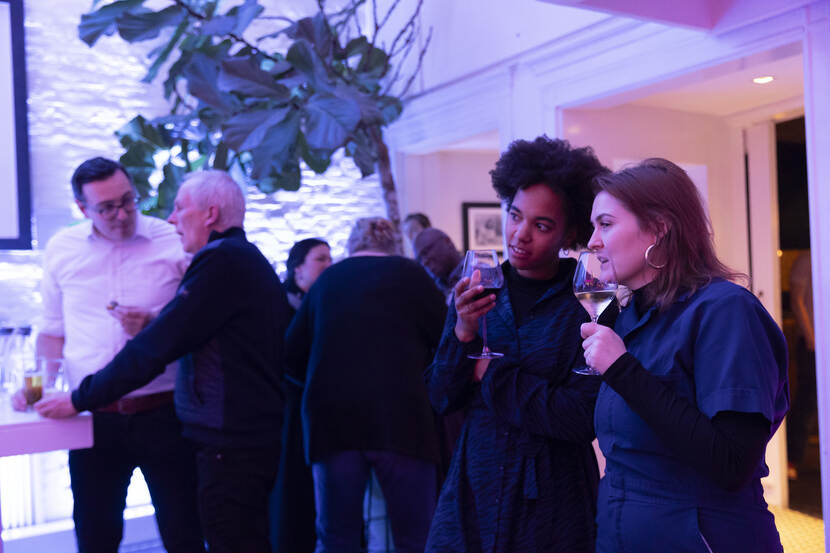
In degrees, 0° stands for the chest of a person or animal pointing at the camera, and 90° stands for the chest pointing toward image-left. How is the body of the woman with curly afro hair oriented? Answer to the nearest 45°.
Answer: approximately 45°

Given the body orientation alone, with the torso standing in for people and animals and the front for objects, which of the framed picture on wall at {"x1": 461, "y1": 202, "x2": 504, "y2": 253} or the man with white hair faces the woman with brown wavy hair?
the framed picture on wall

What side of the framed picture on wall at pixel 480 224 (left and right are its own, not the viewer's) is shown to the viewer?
front

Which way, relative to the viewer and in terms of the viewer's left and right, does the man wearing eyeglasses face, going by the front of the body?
facing the viewer

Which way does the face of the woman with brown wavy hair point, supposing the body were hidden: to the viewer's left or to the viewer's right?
to the viewer's left

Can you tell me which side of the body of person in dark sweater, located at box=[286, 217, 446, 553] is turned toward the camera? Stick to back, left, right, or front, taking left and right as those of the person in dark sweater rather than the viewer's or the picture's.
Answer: back

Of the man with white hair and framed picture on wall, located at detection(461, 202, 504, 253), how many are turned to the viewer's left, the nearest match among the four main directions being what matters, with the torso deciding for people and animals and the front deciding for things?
1

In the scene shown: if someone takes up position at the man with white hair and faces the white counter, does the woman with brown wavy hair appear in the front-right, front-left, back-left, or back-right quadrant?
back-left

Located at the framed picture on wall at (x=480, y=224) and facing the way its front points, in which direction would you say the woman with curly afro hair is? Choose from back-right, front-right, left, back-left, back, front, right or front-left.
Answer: front

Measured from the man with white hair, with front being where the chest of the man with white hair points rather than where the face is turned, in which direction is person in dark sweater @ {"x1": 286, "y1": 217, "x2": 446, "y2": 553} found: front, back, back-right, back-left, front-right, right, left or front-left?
back-right

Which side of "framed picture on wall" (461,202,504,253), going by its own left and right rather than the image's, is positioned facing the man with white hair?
front

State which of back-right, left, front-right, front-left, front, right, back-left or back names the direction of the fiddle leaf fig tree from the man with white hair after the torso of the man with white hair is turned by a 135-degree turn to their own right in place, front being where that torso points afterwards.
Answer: front-left

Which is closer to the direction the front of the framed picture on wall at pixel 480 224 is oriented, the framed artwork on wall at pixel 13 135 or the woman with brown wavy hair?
the woman with brown wavy hair

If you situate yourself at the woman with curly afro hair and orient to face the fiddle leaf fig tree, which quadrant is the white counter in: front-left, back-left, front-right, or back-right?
front-left

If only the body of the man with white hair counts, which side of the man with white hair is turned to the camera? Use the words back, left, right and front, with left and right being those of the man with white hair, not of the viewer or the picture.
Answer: left

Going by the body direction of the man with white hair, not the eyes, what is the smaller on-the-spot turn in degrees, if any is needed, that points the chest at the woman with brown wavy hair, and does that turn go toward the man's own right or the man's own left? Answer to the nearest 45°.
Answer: approximately 135° to the man's own left

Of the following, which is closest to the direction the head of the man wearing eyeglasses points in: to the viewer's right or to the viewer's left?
to the viewer's right

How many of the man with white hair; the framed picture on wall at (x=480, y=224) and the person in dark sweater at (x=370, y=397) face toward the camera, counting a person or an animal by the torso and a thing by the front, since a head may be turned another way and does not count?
1
